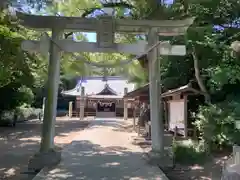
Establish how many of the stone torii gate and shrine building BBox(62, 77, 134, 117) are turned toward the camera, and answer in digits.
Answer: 2

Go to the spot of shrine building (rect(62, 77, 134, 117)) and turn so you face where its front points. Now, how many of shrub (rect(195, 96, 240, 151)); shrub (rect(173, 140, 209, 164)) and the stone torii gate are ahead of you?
3

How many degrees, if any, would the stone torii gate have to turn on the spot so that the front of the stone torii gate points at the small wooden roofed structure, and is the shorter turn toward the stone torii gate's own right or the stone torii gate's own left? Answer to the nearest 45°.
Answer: approximately 135° to the stone torii gate's own left

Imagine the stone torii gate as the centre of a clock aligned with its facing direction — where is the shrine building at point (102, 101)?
The shrine building is roughly at 6 o'clock from the stone torii gate.

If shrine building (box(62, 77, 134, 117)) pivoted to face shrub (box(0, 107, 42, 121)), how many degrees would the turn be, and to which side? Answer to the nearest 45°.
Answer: approximately 45° to its right

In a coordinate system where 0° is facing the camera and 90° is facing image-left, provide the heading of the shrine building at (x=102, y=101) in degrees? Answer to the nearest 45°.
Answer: approximately 0°

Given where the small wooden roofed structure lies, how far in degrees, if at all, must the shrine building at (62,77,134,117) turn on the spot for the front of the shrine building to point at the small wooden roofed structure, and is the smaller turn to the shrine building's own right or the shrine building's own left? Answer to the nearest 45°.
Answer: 0° — it already faces it

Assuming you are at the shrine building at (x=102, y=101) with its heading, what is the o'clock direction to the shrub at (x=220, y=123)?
The shrub is roughly at 12 o'clock from the shrine building.
